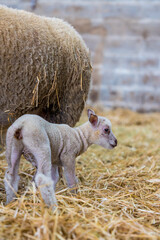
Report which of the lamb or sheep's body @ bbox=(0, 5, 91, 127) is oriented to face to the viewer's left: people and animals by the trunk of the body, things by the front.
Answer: the sheep's body

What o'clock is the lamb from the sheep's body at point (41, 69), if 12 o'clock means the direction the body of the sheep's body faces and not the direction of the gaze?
The lamb is roughly at 9 o'clock from the sheep's body.

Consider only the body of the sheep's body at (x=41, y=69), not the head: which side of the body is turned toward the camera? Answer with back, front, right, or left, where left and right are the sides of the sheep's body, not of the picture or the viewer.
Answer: left

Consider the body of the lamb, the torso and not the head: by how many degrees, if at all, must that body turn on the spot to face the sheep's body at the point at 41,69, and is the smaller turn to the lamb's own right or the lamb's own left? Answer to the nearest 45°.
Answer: approximately 45° to the lamb's own left

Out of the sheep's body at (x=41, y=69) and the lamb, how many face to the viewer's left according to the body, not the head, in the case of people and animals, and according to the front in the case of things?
1

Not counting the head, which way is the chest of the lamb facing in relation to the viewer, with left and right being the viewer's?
facing away from the viewer and to the right of the viewer
